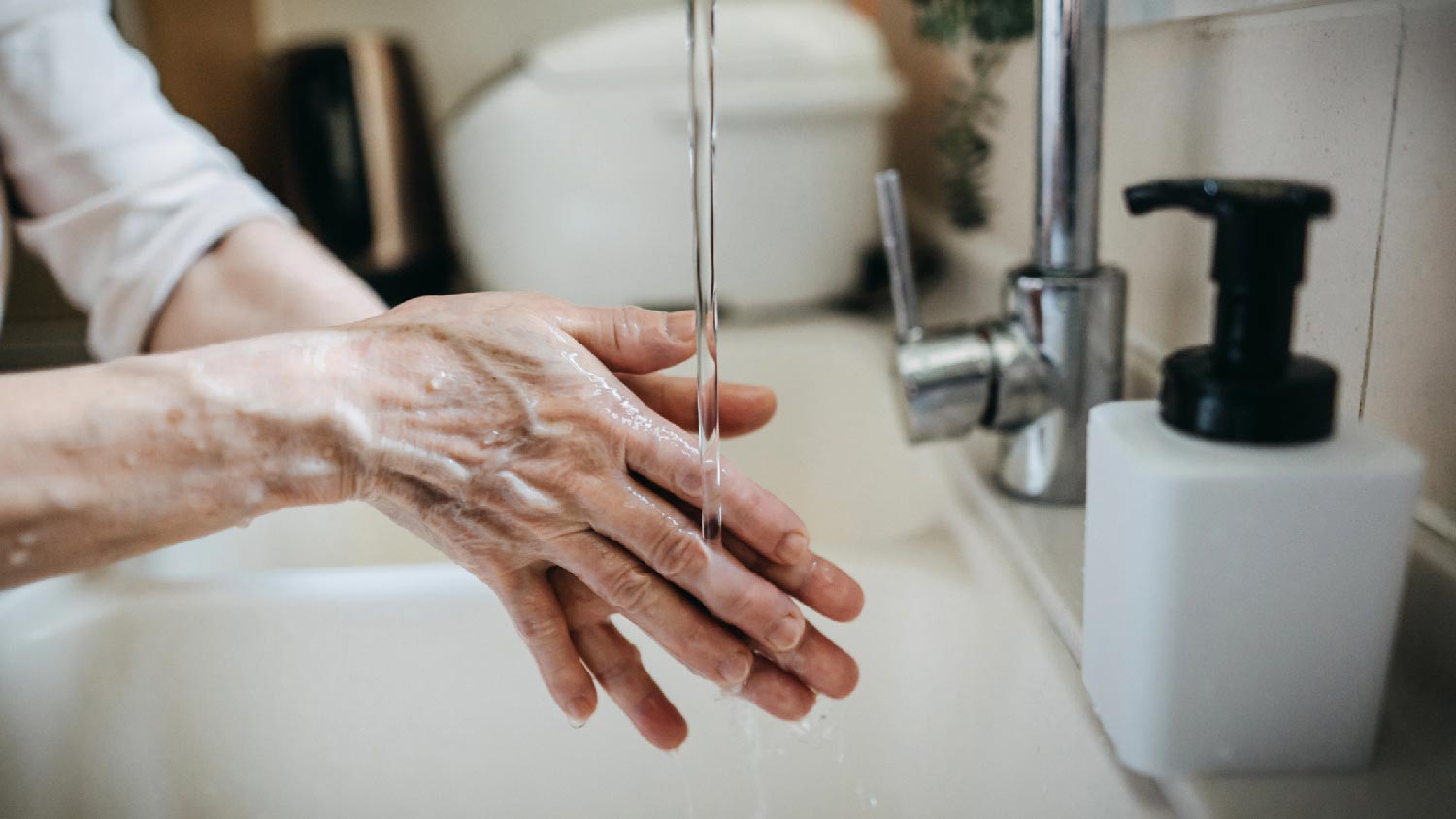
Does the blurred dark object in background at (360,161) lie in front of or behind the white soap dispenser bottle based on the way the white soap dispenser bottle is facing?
in front

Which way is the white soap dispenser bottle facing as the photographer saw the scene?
facing to the left of the viewer

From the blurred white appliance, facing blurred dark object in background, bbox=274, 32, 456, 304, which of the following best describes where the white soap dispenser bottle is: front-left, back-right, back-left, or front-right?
back-left

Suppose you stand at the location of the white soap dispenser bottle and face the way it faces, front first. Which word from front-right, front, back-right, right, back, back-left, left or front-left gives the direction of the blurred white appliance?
front-right

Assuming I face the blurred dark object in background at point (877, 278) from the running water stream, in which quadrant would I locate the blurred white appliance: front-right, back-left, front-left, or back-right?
front-left
